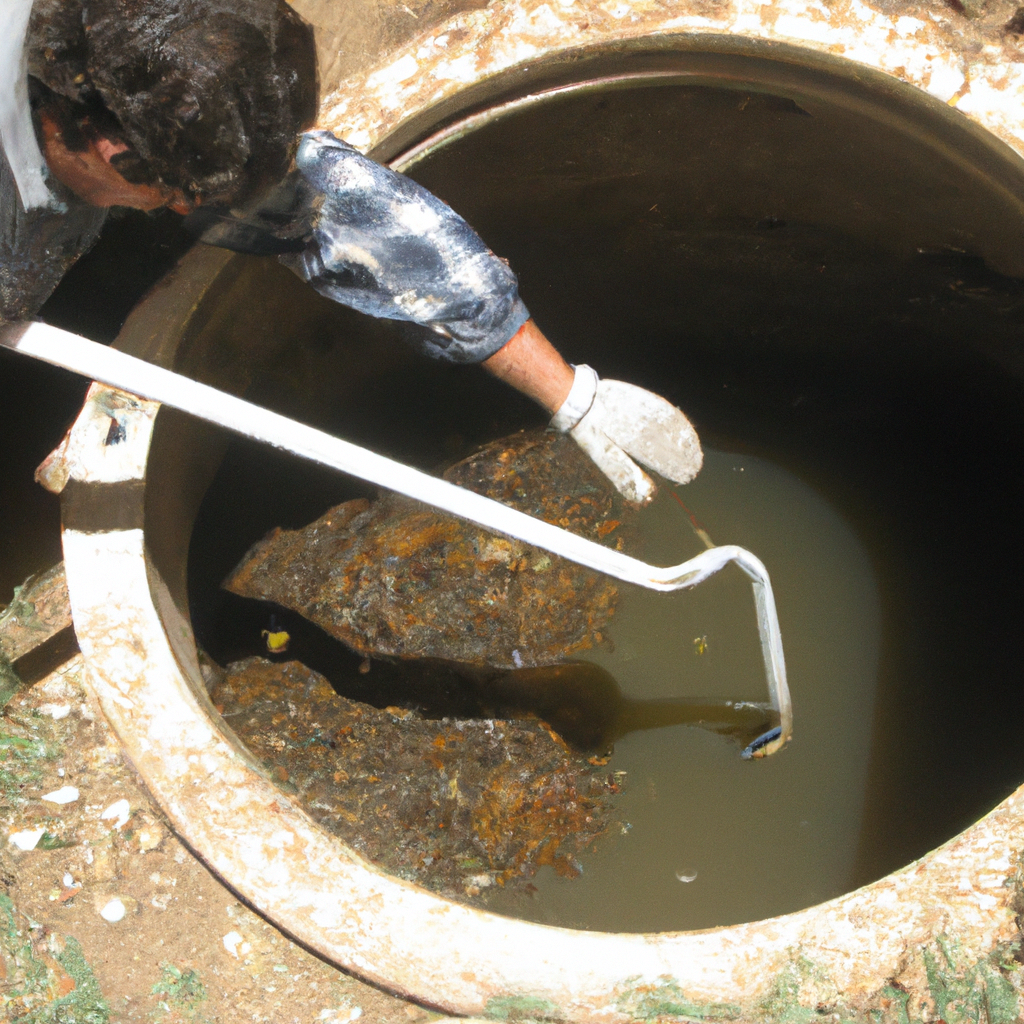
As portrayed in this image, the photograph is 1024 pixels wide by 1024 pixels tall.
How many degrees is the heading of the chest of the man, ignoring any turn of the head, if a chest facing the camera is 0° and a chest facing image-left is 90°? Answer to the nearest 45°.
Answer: approximately 315°
